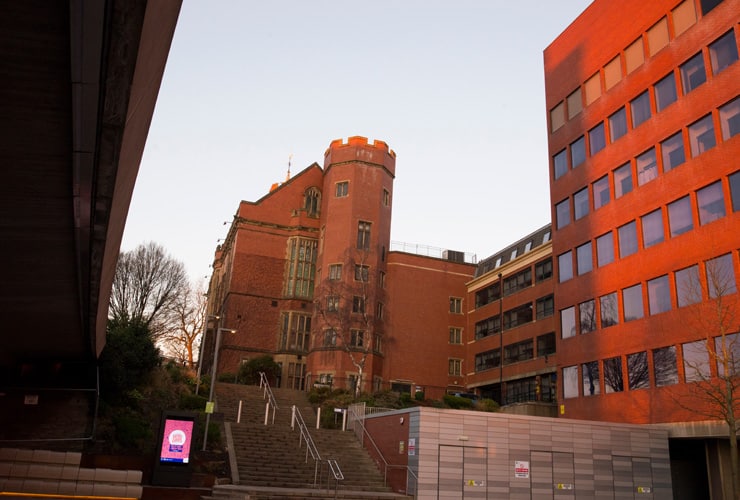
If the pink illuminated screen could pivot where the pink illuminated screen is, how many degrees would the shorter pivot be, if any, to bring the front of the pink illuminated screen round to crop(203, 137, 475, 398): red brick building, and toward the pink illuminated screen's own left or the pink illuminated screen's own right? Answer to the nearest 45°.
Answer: approximately 135° to the pink illuminated screen's own left

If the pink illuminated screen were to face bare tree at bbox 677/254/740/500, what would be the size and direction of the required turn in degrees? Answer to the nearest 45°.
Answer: approximately 90° to its left

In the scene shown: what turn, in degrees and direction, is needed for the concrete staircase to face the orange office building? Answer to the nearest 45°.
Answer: approximately 90° to its left

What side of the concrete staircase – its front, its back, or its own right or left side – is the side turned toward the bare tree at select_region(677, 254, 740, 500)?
left

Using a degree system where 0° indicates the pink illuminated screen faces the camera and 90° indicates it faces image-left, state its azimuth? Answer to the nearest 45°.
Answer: approximately 0°

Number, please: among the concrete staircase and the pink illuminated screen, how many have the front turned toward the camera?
2

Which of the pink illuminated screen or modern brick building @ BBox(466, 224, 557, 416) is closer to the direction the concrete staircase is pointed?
the pink illuminated screen

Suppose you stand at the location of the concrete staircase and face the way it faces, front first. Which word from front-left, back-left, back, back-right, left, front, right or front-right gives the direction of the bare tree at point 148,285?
back-right

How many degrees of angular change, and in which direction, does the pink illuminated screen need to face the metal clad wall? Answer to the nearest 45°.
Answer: approximately 90° to its left

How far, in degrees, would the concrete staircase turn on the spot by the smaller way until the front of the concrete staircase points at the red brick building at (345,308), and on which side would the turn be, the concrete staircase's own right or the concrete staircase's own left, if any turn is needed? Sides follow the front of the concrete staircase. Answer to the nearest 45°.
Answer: approximately 180°
